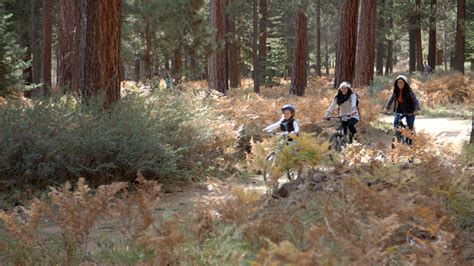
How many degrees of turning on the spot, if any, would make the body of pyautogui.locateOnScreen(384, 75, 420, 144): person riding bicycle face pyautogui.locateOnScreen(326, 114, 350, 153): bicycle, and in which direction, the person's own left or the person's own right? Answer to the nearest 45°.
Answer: approximately 90° to the person's own right

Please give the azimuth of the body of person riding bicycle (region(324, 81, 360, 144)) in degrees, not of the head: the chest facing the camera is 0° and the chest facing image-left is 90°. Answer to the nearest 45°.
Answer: approximately 45°

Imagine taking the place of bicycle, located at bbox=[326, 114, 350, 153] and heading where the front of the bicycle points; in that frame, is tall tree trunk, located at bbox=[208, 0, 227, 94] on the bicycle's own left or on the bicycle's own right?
on the bicycle's own right

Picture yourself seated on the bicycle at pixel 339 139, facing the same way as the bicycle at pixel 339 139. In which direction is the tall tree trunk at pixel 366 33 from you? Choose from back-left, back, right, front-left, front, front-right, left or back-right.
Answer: back-right

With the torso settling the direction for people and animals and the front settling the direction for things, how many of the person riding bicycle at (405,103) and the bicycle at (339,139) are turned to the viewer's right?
0

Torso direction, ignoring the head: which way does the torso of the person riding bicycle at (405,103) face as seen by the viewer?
toward the camera

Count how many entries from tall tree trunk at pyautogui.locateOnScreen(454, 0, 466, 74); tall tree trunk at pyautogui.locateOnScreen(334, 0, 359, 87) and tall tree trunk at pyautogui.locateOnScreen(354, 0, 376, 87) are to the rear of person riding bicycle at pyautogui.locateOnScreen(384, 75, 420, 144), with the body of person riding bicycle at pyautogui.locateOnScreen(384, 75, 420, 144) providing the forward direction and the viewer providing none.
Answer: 3

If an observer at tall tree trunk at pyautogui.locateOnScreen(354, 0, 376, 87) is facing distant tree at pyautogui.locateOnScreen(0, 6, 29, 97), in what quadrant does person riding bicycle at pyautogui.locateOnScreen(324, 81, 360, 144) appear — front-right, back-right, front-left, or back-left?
front-left

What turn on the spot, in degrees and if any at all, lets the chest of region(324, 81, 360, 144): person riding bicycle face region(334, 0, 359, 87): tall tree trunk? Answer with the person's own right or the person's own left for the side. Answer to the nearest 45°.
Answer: approximately 135° to the person's own right

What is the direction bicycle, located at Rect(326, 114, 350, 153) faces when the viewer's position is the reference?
facing the viewer and to the left of the viewer

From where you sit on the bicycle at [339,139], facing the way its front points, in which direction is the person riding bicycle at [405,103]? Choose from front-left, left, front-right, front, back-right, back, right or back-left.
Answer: back-left
